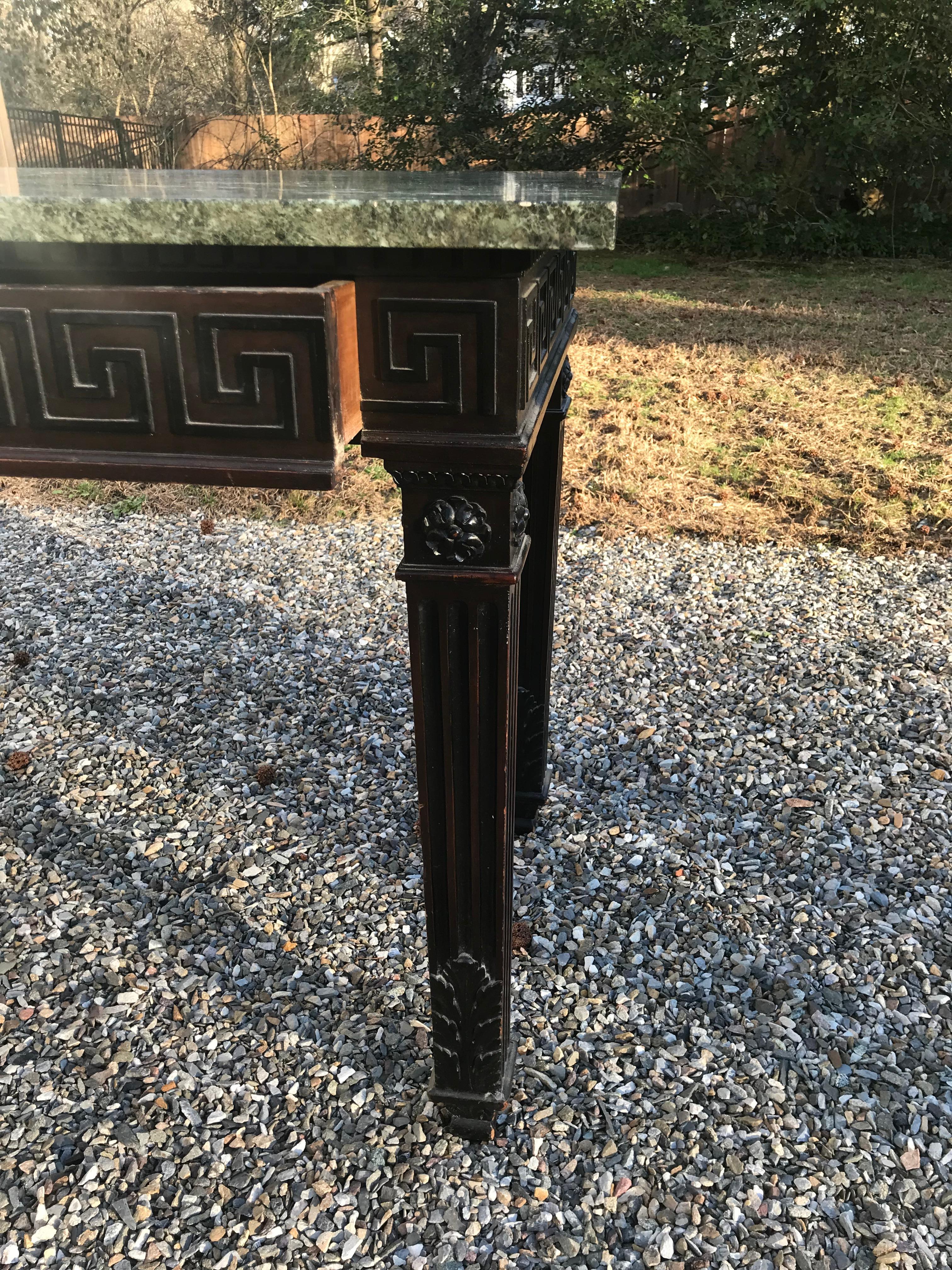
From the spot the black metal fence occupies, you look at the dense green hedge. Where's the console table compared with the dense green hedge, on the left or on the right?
right

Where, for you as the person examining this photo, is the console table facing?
facing the viewer

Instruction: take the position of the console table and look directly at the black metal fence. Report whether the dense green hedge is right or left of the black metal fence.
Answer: right

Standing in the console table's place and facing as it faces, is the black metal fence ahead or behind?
behind

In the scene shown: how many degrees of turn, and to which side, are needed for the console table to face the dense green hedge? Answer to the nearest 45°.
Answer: approximately 135° to its left
